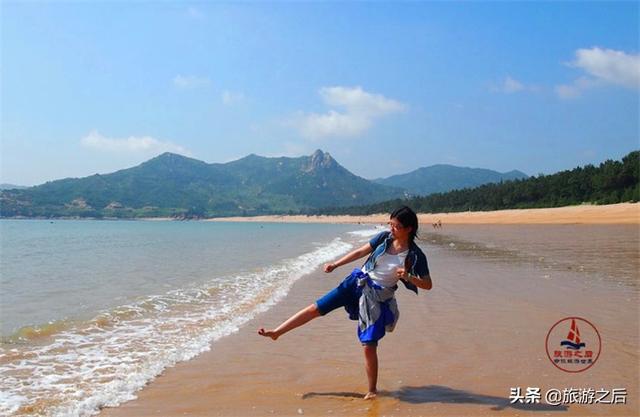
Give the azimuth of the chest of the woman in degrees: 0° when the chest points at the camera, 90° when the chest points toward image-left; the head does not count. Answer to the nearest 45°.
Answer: approximately 45°
